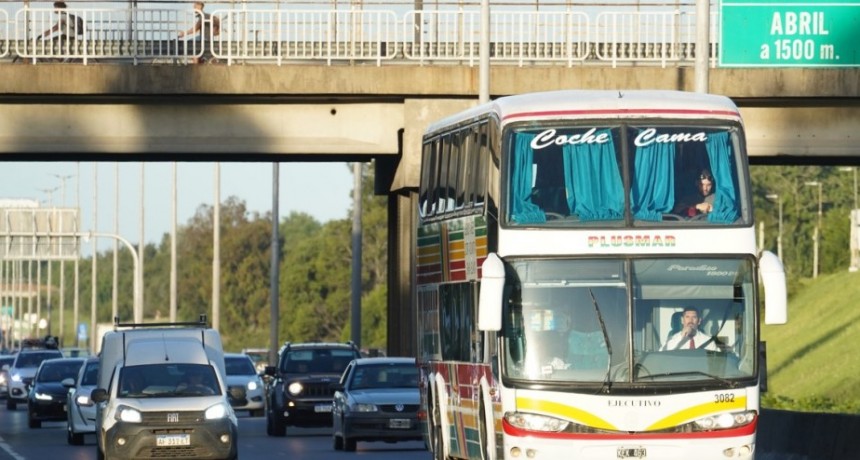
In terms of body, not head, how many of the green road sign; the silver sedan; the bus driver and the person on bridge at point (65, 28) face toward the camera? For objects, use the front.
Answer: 3

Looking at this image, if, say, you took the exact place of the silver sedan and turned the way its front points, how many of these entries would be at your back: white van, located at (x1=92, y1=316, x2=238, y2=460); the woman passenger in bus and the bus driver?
0

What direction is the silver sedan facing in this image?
toward the camera

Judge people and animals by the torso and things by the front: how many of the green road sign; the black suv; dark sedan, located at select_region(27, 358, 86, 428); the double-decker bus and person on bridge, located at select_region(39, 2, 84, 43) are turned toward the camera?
4

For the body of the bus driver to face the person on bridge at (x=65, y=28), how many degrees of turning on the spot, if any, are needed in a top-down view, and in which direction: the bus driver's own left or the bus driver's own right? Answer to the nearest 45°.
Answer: approximately 135° to the bus driver's own right

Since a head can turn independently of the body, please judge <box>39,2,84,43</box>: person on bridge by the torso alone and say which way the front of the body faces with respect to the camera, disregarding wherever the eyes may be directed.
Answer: to the viewer's left

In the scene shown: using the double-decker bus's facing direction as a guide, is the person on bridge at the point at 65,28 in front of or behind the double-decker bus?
behind

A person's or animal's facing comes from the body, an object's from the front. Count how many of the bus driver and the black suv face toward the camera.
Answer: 2

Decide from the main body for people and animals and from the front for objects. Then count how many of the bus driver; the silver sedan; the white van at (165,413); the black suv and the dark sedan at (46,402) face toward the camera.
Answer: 5

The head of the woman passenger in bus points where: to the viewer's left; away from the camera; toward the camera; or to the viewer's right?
toward the camera

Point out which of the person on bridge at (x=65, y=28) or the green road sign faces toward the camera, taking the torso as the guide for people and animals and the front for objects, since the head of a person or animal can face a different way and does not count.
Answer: the green road sign

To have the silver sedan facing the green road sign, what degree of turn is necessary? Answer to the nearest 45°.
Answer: approximately 90° to its left

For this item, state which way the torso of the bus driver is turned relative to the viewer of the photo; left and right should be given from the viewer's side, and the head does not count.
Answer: facing the viewer

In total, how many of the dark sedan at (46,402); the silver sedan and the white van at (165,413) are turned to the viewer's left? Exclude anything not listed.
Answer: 0

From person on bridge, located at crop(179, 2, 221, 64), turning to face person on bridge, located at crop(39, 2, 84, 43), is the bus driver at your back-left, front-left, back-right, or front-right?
back-left

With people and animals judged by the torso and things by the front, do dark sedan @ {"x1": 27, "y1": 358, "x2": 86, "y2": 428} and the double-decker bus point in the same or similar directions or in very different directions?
same or similar directions

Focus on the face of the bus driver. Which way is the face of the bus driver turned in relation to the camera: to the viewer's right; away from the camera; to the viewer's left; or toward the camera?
toward the camera
